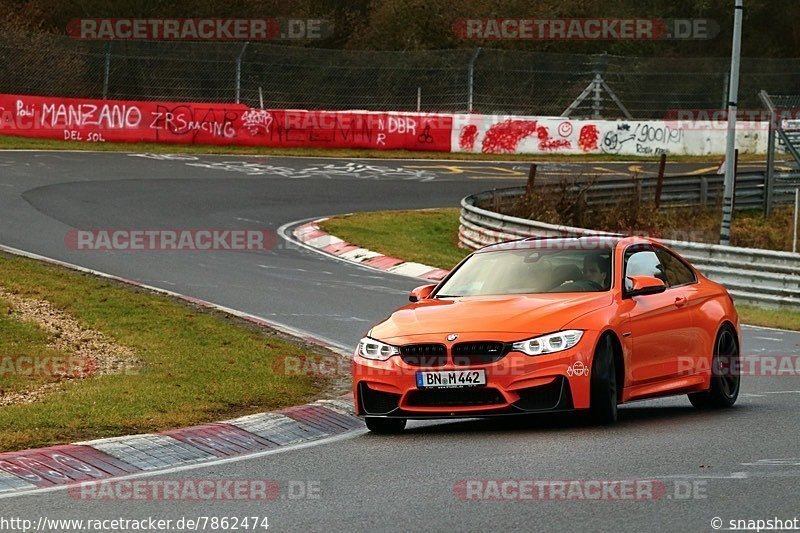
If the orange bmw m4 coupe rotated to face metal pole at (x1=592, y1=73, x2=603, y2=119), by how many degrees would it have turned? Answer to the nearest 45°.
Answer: approximately 135° to its right

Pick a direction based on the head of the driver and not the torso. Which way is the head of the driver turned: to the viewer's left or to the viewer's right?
to the viewer's left

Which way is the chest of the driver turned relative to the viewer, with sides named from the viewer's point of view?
facing the viewer and to the left of the viewer

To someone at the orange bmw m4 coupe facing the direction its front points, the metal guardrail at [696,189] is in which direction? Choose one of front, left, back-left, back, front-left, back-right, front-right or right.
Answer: back-right

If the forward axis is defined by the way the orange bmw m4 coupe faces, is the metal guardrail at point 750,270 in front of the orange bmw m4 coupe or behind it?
behind

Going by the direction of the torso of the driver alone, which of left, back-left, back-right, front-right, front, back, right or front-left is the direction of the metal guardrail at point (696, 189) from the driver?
back-right

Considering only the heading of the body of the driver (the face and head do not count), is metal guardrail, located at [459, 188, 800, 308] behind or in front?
behind

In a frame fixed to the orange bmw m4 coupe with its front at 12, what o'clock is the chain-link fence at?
The chain-link fence is roughly at 4 o'clock from the orange bmw m4 coupe.
